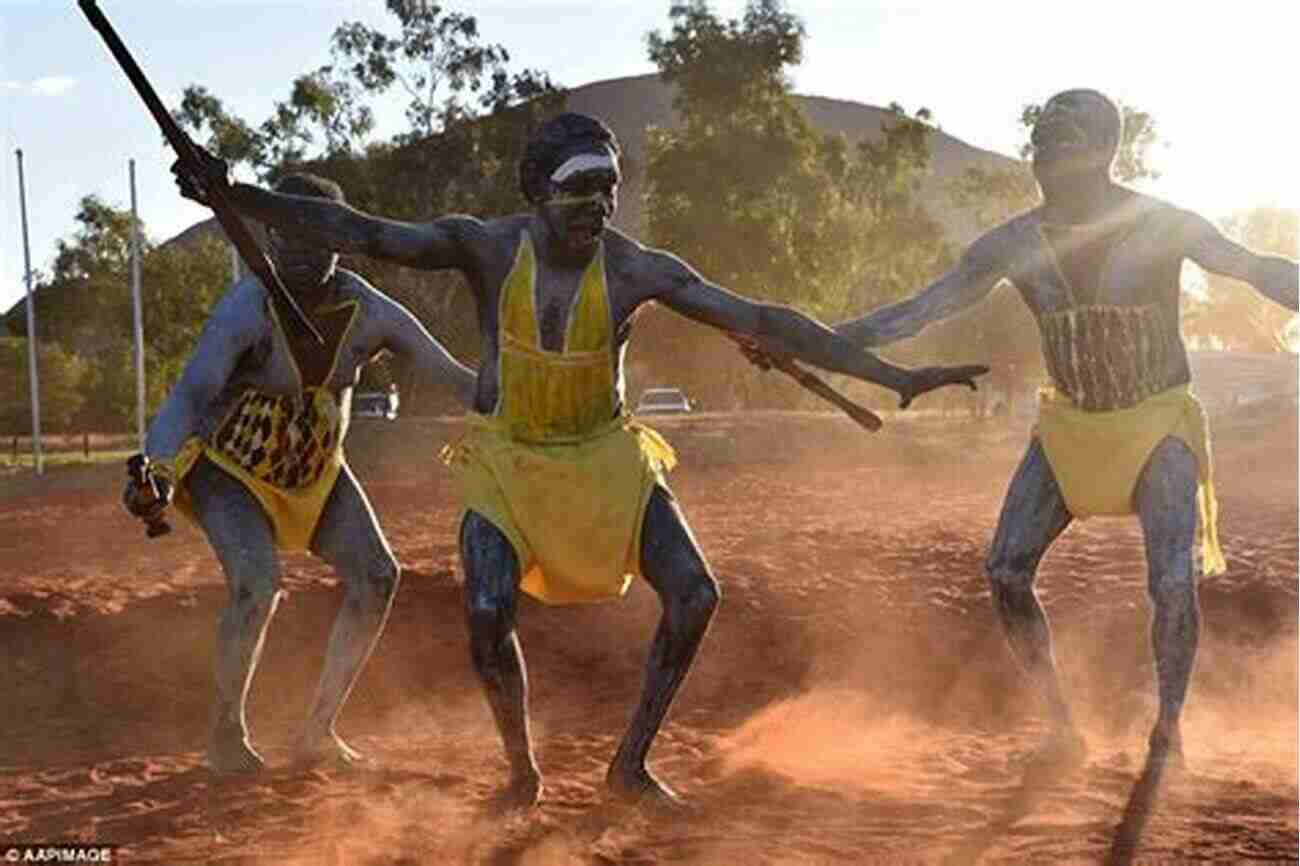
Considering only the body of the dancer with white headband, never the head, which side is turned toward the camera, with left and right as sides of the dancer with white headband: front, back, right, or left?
front

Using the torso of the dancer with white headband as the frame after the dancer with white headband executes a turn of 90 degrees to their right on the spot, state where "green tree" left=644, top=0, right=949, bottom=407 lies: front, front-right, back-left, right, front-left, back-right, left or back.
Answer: right
